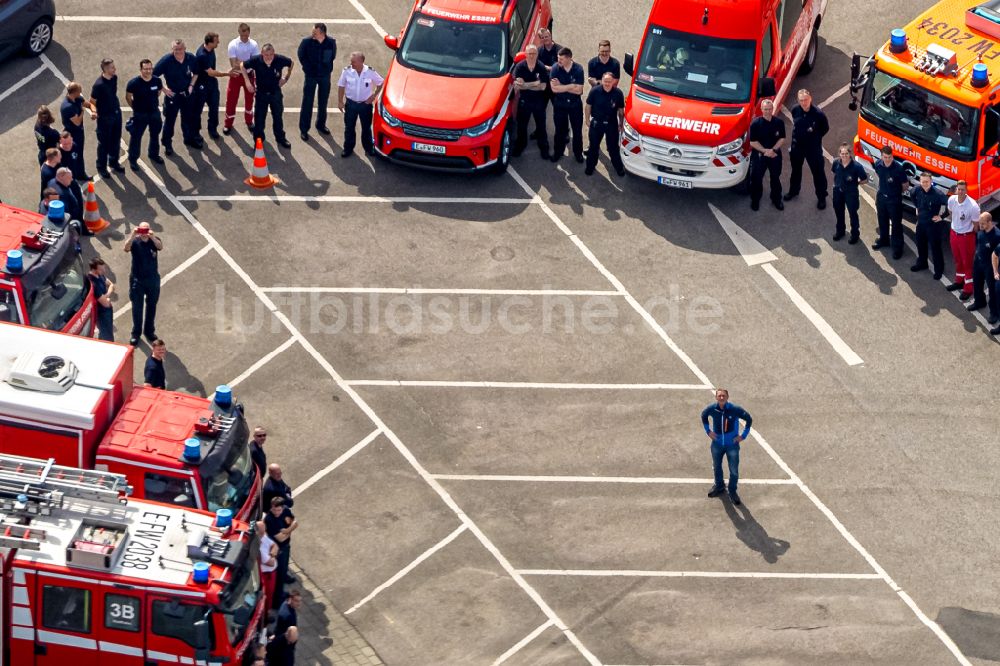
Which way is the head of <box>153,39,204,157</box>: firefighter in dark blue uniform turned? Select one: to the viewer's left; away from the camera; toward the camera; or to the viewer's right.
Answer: toward the camera

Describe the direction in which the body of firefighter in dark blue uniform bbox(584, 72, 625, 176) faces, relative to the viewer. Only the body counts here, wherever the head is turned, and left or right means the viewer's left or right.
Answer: facing the viewer

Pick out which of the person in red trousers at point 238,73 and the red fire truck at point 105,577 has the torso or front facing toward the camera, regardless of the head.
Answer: the person in red trousers

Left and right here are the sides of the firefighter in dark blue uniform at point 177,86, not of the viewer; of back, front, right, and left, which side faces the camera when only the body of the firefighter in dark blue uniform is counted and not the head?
front

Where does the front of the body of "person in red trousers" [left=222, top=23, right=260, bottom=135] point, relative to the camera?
toward the camera

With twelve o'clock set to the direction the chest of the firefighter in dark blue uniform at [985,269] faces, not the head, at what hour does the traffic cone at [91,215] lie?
The traffic cone is roughly at 1 o'clock from the firefighter in dark blue uniform.

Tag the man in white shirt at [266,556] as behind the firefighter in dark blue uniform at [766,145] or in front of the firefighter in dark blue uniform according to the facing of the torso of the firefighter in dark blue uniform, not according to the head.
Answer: in front

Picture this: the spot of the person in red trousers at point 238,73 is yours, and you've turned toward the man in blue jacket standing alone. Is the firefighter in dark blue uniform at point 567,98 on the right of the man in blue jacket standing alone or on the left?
left

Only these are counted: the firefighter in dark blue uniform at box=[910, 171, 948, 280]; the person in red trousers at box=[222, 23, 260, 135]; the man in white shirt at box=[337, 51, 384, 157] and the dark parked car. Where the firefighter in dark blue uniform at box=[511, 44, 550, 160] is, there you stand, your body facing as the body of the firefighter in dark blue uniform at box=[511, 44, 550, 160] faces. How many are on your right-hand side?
3

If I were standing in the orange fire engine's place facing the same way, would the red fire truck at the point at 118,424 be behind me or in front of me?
in front

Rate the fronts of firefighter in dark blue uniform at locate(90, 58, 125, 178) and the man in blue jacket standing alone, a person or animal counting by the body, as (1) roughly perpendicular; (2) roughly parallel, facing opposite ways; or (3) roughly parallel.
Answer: roughly perpendicular

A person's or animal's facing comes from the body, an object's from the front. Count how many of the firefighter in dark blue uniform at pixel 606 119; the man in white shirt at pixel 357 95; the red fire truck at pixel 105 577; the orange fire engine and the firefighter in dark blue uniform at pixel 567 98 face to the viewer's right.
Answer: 1

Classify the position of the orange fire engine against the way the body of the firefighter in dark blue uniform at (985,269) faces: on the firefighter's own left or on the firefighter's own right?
on the firefighter's own right

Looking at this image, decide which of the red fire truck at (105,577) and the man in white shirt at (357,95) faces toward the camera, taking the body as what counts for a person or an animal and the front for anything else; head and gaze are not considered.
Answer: the man in white shirt

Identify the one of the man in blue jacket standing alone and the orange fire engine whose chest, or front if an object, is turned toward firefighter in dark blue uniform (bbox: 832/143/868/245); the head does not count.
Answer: the orange fire engine

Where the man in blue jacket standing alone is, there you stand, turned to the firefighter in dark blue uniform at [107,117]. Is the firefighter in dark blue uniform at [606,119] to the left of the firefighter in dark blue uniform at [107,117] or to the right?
right

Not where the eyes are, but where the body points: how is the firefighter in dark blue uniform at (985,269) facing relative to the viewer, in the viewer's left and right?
facing the viewer and to the left of the viewer

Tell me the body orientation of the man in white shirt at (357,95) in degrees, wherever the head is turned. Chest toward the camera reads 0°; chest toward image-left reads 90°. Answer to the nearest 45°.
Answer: approximately 0°

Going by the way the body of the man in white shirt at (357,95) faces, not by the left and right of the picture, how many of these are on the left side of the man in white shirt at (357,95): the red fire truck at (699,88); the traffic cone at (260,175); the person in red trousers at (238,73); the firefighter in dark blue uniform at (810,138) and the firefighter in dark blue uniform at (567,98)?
3

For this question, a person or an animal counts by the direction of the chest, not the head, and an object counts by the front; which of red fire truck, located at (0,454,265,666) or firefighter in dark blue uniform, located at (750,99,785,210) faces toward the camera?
the firefighter in dark blue uniform
